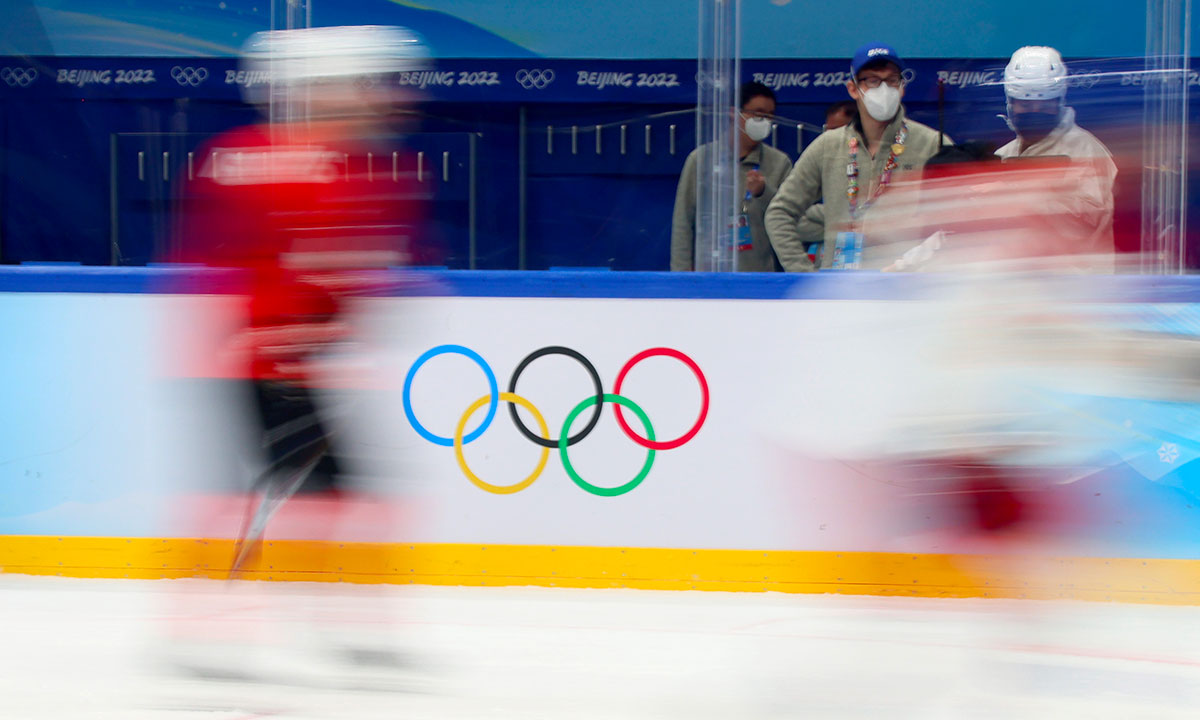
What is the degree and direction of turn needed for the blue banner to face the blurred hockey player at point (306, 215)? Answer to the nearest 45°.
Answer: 0° — it already faces them

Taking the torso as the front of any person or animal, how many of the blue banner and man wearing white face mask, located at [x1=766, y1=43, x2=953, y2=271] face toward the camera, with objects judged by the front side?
2

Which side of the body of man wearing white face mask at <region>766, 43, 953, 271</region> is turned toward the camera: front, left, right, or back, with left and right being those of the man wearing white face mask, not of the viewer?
front

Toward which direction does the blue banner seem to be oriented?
toward the camera

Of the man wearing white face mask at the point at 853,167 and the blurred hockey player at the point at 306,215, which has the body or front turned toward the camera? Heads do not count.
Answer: the man wearing white face mask

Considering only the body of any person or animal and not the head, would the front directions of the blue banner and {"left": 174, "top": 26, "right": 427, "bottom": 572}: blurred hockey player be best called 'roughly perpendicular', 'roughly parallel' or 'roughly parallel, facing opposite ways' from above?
roughly perpendicular
